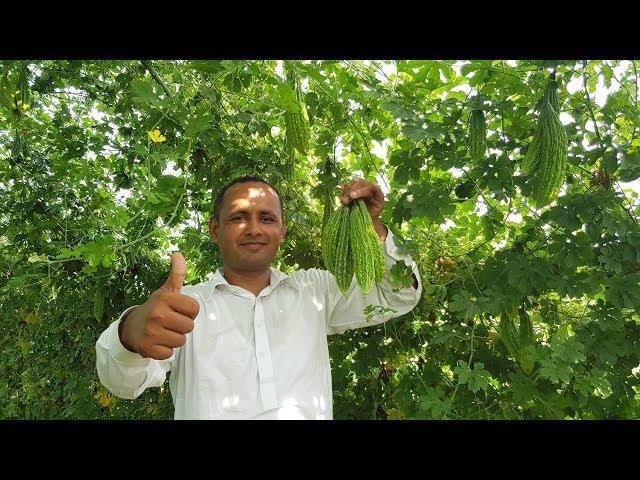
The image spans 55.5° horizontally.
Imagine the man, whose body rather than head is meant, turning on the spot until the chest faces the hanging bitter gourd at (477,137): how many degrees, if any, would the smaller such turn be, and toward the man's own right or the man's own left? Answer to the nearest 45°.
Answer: approximately 90° to the man's own left

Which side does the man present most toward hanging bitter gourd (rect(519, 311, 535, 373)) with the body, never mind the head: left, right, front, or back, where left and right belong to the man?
left

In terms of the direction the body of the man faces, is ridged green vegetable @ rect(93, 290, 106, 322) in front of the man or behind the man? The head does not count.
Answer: behind

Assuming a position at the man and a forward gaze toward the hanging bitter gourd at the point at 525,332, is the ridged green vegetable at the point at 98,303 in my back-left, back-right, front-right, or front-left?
back-left

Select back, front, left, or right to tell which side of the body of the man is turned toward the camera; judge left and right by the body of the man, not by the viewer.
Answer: front

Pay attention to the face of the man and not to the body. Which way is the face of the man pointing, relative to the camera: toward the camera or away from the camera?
toward the camera

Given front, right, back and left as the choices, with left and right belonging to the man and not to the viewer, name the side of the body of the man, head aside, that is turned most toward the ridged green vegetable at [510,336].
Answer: left

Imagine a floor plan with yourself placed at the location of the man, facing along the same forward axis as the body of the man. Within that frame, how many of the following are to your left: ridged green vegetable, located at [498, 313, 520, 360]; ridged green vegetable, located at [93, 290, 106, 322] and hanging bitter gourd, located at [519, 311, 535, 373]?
2
